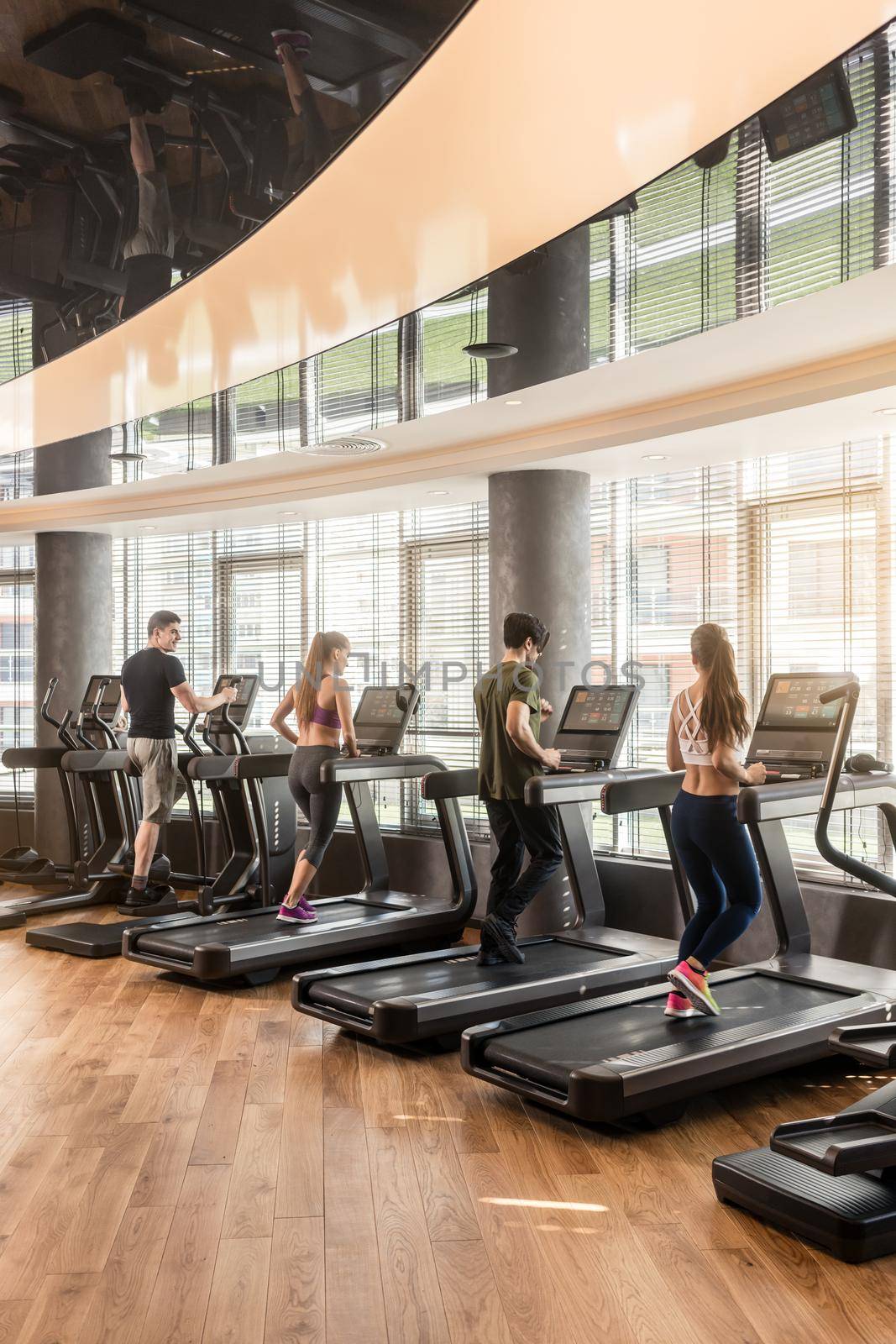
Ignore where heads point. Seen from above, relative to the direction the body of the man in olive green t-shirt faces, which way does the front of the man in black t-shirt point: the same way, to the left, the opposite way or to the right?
the same way

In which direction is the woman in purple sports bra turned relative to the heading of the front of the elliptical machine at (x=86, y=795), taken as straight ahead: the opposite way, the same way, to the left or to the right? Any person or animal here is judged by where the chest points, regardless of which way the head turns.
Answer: the same way

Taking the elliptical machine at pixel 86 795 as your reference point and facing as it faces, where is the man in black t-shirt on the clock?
The man in black t-shirt is roughly at 4 o'clock from the elliptical machine.

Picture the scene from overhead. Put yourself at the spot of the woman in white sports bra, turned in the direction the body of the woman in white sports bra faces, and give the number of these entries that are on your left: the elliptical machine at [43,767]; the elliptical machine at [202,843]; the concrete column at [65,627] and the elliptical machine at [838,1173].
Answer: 3

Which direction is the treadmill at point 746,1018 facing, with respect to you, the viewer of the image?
facing away from the viewer and to the right of the viewer

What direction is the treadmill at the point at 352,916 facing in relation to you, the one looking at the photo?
facing away from the viewer and to the right of the viewer

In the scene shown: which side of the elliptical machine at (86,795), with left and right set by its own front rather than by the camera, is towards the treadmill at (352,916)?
right

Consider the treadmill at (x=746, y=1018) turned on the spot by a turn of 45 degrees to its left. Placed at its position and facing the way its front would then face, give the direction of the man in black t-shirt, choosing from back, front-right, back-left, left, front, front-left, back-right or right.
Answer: front-left

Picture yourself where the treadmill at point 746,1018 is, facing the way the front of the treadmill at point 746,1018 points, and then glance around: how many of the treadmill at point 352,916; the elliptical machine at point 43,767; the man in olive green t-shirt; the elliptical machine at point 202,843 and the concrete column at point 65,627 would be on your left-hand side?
5

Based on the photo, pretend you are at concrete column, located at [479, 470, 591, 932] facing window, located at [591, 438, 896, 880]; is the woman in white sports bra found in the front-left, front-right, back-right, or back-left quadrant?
front-right

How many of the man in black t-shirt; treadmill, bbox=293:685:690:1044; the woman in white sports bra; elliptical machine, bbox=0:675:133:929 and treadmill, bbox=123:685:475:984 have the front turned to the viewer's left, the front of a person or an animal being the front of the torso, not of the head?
0

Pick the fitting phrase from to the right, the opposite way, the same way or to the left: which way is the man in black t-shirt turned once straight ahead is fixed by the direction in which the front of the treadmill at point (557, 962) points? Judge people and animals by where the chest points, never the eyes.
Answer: the same way

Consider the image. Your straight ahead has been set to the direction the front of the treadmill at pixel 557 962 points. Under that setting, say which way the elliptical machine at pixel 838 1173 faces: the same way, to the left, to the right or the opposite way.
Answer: the same way

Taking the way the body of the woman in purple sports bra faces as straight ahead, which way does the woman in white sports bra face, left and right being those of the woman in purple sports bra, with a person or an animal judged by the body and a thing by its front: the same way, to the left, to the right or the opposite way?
the same way

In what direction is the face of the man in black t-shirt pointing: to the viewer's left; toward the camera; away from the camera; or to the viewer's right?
to the viewer's right

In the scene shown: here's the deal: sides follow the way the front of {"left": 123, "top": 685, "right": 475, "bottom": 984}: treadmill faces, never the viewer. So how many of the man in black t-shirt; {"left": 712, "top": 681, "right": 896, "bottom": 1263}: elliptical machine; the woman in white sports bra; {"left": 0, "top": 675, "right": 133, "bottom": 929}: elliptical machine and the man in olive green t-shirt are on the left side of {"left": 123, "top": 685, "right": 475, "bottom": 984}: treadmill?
2

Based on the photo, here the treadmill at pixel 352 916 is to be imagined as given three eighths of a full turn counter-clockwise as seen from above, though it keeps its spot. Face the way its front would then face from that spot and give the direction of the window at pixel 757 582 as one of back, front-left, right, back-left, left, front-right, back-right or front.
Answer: back
